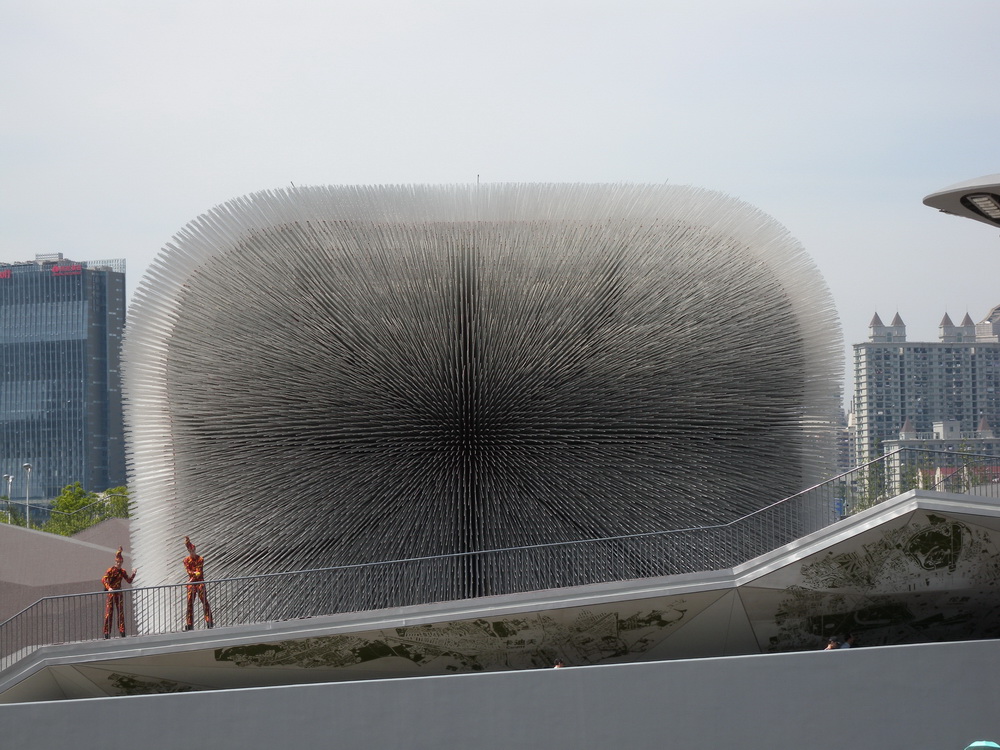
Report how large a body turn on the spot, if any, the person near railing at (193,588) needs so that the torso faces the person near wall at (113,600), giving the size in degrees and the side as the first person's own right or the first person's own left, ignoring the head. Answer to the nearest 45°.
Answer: approximately 90° to the first person's own right

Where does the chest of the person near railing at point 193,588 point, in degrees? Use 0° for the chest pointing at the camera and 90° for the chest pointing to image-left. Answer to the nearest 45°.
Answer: approximately 0°

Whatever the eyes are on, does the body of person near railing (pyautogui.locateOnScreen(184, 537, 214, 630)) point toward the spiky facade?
no
